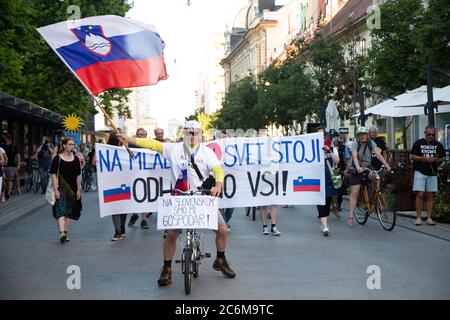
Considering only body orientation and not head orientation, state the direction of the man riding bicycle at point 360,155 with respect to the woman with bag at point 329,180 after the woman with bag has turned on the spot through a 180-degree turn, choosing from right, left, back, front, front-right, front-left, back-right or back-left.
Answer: front-right

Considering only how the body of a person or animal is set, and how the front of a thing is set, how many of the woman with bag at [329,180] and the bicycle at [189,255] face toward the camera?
2

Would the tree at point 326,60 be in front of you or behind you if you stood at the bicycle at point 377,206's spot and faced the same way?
behind
